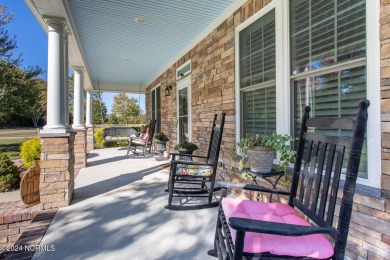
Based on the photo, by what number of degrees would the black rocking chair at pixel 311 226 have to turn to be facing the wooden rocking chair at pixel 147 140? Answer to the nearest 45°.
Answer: approximately 90° to its right

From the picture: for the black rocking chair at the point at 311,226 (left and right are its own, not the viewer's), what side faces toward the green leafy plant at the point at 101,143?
right

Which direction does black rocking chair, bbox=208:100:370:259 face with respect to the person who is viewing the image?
facing the viewer and to the left of the viewer

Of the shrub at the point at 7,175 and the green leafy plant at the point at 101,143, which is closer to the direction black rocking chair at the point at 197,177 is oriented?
the shrub

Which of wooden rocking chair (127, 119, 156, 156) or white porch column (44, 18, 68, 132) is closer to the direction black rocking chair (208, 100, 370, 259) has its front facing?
the white porch column

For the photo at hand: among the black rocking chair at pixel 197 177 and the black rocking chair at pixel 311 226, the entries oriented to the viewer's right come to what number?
0

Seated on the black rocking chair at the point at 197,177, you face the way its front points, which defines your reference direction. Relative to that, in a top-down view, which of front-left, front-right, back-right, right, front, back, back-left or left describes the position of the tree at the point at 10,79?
front-right

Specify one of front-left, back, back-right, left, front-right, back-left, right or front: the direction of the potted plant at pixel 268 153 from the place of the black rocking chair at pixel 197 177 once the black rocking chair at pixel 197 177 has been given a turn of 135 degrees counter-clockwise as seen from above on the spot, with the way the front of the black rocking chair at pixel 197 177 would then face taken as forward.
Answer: front

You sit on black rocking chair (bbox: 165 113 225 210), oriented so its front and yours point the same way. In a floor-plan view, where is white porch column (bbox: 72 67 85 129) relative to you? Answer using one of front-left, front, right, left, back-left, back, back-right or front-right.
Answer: front-right

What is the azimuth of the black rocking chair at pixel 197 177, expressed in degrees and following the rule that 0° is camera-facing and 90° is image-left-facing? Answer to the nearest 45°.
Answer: approximately 90°

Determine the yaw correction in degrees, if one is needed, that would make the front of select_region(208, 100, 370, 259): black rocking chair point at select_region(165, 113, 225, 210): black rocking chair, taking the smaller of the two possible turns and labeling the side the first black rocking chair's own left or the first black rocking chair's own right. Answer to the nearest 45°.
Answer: approximately 90° to the first black rocking chair's own right
